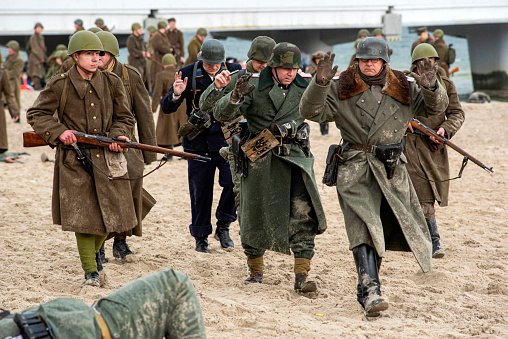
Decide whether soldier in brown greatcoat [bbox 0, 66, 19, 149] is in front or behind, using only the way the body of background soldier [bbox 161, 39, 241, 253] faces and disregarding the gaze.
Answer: behind

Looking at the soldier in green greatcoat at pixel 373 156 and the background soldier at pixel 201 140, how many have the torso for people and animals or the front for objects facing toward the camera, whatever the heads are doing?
2

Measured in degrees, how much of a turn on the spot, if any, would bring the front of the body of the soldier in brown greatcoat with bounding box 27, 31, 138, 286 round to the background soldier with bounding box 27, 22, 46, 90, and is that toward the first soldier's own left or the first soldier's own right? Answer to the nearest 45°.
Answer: approximately 135° to the first soldier's own left

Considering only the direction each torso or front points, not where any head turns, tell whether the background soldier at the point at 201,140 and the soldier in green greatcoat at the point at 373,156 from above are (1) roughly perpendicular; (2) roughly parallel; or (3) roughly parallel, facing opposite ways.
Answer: roughly parallel

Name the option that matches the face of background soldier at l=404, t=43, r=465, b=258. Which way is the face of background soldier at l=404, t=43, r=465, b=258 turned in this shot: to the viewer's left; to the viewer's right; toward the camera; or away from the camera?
toward the camera

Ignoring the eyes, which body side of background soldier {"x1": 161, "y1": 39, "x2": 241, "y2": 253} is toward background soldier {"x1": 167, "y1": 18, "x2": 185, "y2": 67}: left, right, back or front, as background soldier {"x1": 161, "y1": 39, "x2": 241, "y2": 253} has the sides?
back

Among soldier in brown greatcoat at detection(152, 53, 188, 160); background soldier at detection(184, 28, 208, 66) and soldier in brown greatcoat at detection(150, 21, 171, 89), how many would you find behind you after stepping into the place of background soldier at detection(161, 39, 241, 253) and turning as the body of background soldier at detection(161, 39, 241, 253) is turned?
3

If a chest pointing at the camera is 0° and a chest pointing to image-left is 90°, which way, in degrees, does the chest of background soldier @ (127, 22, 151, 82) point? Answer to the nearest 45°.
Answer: approximately 315°

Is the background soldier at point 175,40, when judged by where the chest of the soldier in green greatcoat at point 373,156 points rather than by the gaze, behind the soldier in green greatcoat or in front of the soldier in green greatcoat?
behind

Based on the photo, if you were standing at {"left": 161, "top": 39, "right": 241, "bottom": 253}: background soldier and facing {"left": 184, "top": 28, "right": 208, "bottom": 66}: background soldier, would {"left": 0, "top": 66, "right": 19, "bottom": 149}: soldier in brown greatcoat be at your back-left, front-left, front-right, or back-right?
front-left

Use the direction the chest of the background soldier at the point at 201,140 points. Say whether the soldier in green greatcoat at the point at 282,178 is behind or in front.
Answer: in front

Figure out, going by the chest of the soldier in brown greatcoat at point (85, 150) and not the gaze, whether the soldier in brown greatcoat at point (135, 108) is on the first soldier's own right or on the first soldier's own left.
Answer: on the first soldier's own left

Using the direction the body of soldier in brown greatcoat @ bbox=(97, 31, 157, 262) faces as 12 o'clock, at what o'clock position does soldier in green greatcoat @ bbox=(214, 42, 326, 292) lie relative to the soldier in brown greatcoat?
The soldier in green greatcoat is roughly at 9 o'clock from the soldier in brown greatcoat.

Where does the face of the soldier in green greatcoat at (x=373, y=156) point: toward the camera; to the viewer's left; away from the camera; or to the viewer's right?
toward the camera

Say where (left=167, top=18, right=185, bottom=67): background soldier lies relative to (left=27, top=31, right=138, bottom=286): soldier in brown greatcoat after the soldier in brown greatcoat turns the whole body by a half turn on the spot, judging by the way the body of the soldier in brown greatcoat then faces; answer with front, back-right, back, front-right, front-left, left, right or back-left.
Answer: front-right

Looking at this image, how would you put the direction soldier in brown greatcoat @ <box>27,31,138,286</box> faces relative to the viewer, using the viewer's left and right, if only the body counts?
facing the viewer and to the right of the viewer

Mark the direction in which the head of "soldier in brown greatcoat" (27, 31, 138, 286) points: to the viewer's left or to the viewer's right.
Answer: to the viewer's right

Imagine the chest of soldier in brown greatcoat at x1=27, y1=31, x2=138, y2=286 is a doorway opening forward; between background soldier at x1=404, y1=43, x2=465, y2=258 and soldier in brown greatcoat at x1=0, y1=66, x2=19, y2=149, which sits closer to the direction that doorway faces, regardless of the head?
the background soldier
